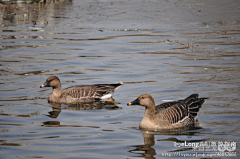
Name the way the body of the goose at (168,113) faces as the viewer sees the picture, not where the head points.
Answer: to the viewer's left

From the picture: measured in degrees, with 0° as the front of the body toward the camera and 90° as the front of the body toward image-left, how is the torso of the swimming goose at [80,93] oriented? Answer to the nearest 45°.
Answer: approximately 90°

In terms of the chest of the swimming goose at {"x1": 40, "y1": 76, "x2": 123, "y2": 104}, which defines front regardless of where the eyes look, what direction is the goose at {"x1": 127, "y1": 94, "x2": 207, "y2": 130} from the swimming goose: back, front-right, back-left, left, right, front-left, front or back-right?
back-left

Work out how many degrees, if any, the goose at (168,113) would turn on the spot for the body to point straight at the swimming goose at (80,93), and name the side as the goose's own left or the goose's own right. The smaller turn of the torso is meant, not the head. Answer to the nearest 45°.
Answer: approximately 45° to the goose's own right

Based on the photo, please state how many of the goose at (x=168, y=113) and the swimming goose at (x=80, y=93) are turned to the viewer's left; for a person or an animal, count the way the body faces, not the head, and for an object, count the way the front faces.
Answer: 2
